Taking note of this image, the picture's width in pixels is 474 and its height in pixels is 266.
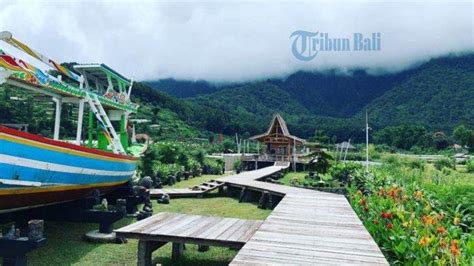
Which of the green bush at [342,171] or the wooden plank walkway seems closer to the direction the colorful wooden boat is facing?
the wooden plank walkway

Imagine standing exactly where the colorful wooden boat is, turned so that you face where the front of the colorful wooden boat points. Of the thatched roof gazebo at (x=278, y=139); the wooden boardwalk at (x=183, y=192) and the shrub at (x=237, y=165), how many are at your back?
3

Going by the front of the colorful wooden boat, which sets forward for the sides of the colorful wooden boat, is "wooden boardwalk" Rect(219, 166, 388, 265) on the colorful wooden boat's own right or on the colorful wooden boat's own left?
on the colorful wooden boat's own left

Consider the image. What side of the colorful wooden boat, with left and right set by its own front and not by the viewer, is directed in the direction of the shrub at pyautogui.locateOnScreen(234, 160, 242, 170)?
back

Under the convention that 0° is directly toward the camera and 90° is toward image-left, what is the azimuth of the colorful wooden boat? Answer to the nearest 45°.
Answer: approximately 45°

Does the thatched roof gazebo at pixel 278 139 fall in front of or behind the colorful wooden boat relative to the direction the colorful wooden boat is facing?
behind

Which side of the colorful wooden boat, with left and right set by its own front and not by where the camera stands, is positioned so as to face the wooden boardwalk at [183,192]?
back
